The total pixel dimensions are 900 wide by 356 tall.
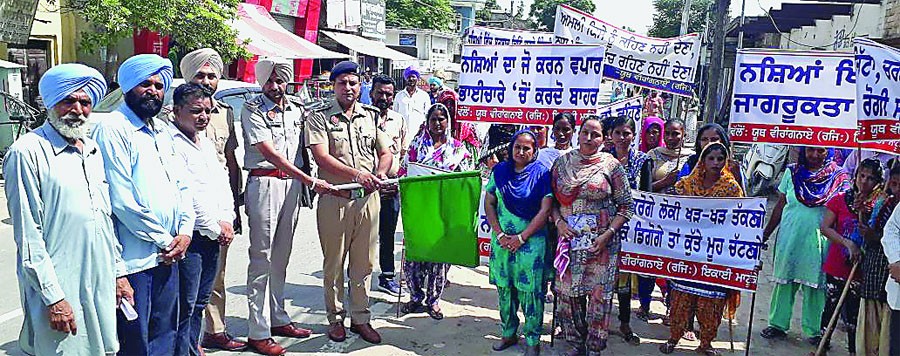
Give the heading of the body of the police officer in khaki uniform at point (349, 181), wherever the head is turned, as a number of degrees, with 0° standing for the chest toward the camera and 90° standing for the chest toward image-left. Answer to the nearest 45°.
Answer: approximately 0°

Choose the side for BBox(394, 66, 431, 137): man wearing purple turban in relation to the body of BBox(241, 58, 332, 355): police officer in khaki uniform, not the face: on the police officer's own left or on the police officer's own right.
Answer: on the police officer's own left

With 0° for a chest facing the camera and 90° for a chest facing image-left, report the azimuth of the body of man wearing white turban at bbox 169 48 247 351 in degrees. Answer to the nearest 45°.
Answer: approximately 315°
